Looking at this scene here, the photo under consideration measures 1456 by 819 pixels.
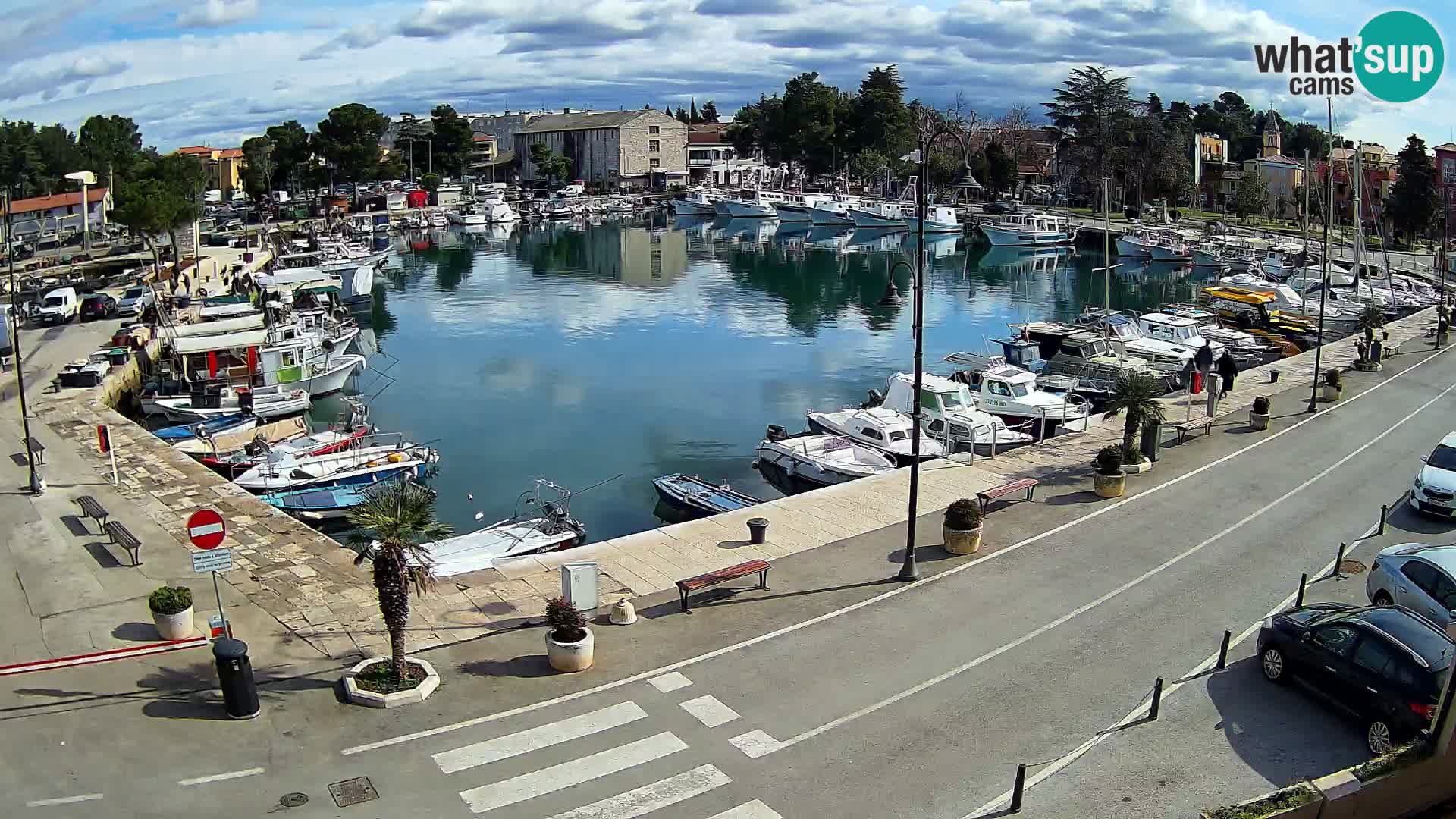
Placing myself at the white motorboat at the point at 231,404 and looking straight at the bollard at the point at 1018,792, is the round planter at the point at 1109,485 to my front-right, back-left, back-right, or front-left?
front-left

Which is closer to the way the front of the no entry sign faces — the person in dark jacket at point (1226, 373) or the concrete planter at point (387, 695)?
the concrete planter

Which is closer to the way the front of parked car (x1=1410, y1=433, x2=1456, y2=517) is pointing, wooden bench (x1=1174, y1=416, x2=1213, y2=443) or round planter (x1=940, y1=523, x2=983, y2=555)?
the round planter

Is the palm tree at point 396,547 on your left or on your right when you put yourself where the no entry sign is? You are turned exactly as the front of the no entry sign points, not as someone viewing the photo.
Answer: on your left

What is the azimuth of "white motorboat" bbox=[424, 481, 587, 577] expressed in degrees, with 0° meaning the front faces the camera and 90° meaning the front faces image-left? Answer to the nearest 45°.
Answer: approximately 45°

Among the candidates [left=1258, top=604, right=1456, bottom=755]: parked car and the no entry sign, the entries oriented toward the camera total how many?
1

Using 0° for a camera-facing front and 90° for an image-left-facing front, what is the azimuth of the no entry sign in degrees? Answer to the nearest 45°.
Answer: approximately 0°

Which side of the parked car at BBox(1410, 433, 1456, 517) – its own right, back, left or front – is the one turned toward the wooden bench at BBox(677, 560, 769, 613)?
front

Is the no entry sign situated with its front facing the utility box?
no

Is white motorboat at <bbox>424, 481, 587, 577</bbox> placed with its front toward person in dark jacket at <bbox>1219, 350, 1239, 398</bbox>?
no

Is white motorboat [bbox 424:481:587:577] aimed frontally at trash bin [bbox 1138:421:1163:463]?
no

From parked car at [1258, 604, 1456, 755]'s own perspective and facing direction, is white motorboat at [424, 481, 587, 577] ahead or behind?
ahead

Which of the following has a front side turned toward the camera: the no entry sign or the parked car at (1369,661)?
the no entry sign
